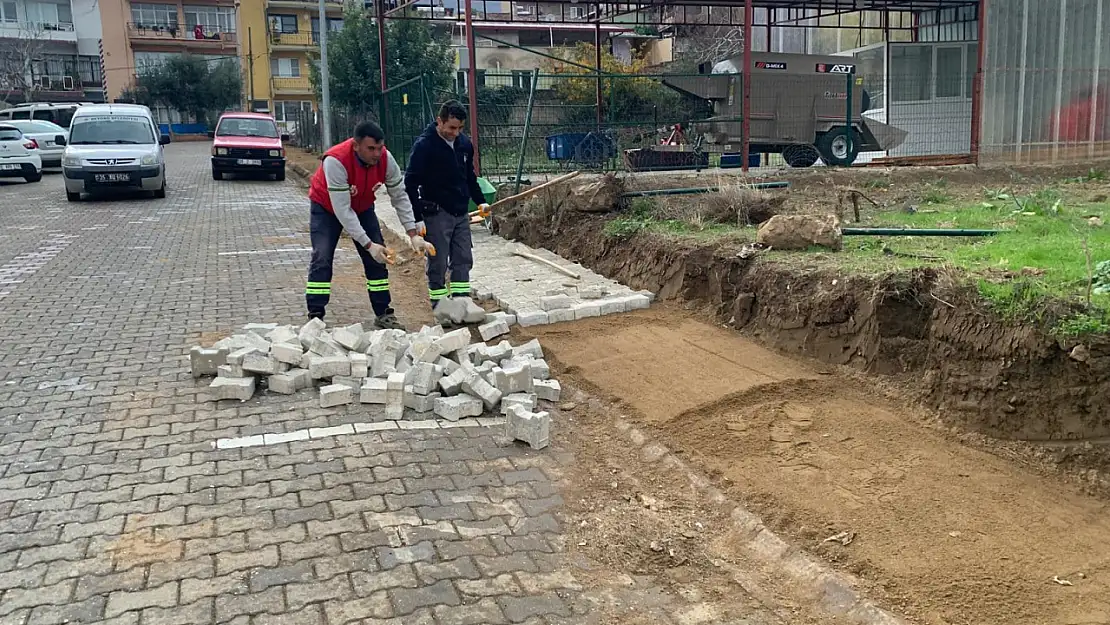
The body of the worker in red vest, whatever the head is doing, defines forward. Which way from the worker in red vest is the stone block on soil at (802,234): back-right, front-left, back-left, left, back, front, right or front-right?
front-left

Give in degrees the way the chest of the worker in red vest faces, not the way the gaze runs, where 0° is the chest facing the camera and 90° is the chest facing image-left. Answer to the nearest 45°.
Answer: approximately 315°

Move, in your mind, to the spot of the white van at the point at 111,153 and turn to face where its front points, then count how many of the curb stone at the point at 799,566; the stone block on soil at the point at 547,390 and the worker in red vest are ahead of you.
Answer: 3

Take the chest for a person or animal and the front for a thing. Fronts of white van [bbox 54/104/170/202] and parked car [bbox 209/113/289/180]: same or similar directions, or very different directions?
same or similar directions

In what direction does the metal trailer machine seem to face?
to the viewer's left

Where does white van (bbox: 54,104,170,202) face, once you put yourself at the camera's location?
facing the viewer

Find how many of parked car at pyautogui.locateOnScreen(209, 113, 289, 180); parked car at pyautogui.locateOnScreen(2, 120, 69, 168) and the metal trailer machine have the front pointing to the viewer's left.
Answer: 1

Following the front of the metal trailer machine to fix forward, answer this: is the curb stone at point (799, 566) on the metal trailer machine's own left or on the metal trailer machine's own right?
on the metal trailer machine's own left

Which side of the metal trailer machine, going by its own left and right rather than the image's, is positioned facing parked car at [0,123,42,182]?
front

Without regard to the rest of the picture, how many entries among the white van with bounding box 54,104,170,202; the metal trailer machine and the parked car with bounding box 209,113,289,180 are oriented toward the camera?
2

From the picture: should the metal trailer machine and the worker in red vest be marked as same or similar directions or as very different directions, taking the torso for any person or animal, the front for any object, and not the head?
very different directions
